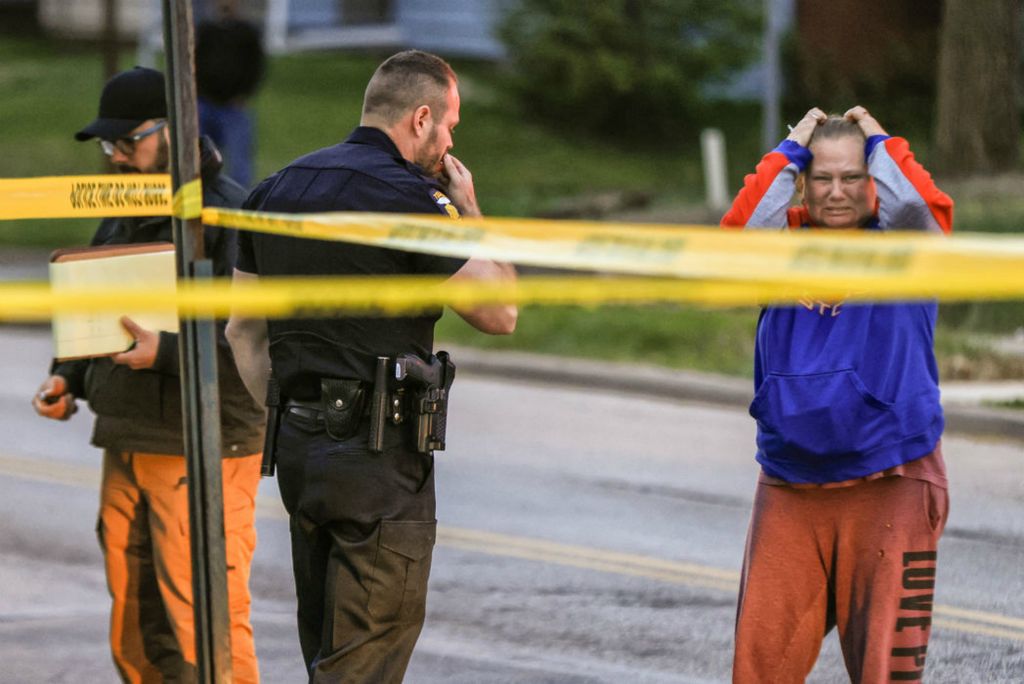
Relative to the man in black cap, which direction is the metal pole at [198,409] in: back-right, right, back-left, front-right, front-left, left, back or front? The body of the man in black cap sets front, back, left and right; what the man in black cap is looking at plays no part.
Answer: front-left

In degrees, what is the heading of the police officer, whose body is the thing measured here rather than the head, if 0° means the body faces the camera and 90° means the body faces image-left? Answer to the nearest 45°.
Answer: approximately 225°

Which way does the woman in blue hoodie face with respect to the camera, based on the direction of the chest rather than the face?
toward the camera

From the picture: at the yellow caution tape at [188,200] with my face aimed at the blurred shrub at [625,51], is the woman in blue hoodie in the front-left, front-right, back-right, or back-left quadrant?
front-right

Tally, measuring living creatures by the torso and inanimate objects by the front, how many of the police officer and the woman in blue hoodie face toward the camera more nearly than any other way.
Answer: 1

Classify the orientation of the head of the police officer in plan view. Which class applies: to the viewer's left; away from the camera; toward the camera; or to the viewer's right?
to the viewer's right

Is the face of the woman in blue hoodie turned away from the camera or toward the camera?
toward the camera

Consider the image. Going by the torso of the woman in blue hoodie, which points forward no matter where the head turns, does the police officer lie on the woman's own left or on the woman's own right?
on the woman's own right
